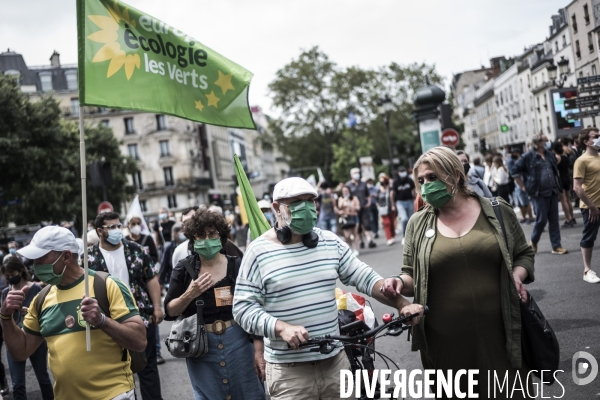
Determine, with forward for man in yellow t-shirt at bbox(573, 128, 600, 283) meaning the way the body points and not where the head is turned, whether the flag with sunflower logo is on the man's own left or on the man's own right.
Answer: on the man's own right

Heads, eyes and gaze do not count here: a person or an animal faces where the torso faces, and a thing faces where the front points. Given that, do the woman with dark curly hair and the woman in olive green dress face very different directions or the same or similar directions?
same or similar directions

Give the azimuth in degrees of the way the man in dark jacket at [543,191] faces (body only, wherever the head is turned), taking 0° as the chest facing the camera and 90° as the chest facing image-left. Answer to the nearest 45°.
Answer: approximately 315°

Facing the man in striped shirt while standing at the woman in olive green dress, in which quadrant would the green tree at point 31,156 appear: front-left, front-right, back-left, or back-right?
front-right

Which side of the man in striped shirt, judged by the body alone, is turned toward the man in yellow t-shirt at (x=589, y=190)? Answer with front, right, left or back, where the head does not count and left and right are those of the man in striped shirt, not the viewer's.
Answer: left

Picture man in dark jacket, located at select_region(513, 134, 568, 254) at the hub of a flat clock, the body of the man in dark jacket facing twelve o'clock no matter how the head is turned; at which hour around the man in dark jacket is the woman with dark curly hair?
The woman with dark curly hair is roughly at 2 o'clock from the man in dark jacket.

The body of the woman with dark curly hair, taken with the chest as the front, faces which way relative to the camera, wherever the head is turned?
toward the camera

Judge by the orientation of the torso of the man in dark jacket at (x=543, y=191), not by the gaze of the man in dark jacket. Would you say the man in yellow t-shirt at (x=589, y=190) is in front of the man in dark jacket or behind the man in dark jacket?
in front

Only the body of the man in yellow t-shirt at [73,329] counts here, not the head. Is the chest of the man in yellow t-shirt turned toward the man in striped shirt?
no

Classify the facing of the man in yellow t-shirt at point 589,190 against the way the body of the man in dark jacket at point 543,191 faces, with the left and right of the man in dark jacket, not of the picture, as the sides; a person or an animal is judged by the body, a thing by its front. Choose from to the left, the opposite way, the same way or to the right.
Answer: the same way

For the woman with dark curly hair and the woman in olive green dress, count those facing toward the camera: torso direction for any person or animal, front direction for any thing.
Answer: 2

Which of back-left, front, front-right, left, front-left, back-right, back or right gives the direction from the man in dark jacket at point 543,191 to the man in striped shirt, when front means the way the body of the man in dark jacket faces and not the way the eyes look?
front-right

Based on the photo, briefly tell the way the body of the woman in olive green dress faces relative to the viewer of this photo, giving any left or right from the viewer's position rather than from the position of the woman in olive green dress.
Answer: facing the viewer

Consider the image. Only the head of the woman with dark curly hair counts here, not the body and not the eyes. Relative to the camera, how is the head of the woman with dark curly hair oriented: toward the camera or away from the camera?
toward the camera

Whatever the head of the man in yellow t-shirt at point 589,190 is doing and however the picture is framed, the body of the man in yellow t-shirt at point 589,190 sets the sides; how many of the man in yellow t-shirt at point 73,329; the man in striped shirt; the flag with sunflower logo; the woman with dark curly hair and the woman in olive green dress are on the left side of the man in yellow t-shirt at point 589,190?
0

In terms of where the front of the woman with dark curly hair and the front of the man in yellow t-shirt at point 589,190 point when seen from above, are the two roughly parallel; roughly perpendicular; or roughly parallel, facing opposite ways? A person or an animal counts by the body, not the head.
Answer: roughly parallel
